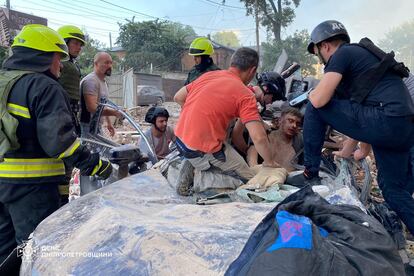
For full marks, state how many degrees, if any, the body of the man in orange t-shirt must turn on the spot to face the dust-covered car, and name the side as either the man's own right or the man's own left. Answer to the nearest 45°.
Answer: approximately 45° to the man's own left

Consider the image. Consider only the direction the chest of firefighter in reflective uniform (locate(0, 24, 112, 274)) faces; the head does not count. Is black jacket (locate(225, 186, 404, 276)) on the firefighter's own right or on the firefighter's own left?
on the firefighter's own right

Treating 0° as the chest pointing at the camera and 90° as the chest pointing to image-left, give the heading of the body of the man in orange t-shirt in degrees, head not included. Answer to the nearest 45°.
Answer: approximately 225°

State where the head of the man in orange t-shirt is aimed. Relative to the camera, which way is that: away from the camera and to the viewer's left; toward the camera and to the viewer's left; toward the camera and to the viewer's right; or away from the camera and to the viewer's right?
away from the camera and to the viewer's right

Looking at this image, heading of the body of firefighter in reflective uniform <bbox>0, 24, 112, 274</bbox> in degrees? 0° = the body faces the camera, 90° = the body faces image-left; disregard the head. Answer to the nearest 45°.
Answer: approximately 225°

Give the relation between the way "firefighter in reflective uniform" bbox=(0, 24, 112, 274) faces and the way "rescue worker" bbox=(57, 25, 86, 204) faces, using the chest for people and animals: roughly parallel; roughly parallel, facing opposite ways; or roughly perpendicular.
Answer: roughly perpendicular
